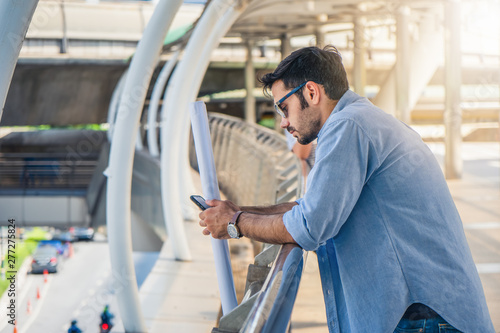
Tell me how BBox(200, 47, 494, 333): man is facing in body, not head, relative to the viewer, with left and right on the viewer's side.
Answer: facing to the left of the viewer

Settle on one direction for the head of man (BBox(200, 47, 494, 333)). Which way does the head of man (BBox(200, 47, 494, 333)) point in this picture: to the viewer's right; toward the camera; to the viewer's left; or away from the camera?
to the viewer's left

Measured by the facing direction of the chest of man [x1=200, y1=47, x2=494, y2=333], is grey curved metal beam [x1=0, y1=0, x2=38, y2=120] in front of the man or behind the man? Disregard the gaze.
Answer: in front

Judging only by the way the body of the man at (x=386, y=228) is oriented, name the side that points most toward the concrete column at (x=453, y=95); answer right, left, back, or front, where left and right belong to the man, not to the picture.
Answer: right

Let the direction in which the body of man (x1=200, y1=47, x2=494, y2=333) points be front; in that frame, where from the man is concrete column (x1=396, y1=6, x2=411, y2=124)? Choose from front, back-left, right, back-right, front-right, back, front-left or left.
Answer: right

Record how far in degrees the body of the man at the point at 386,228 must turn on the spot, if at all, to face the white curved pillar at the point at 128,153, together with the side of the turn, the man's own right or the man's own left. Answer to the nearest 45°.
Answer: approximately 45° to the man's own right

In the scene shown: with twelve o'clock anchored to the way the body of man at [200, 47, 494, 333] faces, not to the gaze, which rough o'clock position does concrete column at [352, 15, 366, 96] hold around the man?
The concrete column is roughly at 3 o'clock from the man.
